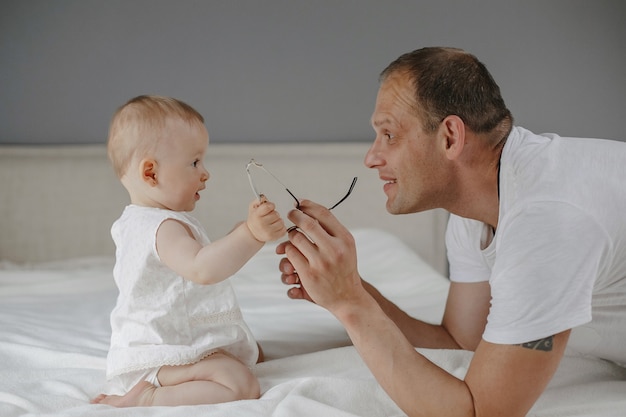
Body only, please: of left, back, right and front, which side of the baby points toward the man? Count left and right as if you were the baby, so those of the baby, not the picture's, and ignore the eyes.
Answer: front

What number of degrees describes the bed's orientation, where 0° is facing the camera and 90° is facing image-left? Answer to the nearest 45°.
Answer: approximately 0°

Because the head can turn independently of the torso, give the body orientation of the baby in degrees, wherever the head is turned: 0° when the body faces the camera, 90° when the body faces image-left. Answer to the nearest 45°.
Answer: approximately 270°

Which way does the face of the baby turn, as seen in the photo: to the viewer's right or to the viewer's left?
to the viewer's right
